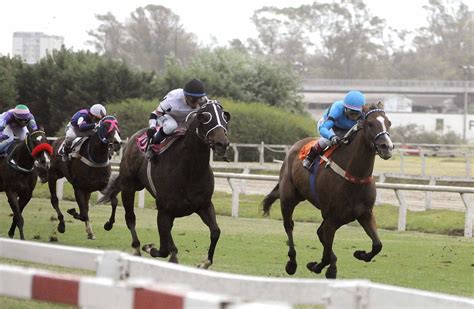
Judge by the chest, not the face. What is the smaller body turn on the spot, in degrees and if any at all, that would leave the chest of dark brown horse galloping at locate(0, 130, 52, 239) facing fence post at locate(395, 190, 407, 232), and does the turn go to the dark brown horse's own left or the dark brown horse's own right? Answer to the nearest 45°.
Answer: approximately 45° to the dark brown horse's own left

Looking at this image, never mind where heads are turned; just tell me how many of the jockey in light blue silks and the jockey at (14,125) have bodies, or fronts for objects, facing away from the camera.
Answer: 0

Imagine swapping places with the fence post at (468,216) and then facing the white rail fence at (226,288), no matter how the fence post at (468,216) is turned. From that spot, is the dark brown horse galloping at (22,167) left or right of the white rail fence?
right

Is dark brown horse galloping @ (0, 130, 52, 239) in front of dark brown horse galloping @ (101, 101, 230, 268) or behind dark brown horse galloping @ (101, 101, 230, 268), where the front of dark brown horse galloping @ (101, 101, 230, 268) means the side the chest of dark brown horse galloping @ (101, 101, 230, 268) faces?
behind

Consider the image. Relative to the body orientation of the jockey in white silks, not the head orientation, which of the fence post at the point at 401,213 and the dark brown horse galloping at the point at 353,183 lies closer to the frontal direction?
the dark brown horse galloping

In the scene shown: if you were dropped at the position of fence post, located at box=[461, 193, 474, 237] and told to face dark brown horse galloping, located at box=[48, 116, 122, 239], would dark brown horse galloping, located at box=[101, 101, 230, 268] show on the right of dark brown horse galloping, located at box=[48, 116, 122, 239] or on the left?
left

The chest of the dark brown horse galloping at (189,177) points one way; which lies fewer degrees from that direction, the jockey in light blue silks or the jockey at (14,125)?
the jockey in light blue silks

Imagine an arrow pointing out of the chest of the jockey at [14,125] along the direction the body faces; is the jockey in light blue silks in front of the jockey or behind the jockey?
in front

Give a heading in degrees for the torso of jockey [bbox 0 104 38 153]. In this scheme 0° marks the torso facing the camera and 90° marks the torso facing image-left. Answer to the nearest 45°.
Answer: approximately 315°

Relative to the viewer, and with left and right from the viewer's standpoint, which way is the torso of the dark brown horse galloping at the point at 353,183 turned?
facing the viewer and to the right of the viewer
